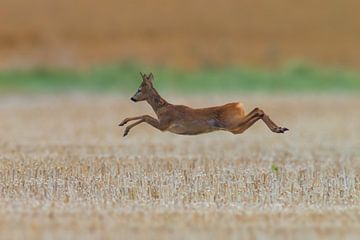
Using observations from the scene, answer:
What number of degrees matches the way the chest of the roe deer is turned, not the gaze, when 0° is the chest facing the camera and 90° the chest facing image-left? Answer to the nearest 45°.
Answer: approximately 90°
